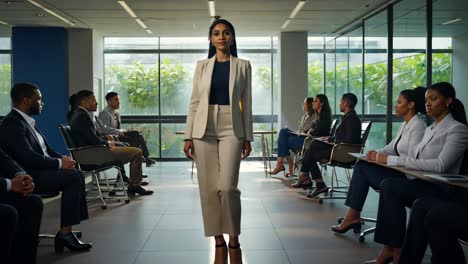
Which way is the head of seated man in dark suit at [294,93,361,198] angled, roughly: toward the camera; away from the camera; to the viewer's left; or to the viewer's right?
to the viewer's left

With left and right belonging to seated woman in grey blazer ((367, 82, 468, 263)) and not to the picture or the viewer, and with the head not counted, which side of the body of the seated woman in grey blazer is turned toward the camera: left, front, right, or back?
left

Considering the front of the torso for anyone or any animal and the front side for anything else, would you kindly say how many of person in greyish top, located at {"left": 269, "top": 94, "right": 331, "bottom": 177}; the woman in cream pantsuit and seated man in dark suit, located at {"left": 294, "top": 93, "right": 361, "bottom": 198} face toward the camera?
1

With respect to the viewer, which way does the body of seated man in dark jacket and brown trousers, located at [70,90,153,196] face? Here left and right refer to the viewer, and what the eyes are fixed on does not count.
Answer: facing to the right of the viewer

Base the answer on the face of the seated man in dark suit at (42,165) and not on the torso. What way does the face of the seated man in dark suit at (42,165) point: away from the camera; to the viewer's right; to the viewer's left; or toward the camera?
to the viewer's right

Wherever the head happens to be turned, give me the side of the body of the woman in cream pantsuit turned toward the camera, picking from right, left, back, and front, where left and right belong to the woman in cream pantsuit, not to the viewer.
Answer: front

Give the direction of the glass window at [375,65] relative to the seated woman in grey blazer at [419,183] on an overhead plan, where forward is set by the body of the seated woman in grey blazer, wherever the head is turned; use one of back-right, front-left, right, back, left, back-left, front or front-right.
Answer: right

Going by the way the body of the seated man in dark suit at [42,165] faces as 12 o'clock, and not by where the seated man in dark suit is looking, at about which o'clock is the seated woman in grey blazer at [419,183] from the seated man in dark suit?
The seated woman in grey blazer is roughly at 1 o'clock from the seated man in dark suit.

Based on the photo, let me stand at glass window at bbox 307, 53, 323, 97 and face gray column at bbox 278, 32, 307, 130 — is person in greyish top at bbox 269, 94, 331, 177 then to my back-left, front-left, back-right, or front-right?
front-left

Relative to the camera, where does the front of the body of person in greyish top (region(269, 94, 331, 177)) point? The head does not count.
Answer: to the viewer's left

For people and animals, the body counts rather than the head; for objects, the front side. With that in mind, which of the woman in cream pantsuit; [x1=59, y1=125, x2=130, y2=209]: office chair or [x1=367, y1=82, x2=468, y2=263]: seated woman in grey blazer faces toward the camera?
the woman in cream pantsuit

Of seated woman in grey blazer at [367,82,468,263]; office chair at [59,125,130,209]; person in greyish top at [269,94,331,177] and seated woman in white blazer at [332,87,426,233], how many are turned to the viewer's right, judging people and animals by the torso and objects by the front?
1

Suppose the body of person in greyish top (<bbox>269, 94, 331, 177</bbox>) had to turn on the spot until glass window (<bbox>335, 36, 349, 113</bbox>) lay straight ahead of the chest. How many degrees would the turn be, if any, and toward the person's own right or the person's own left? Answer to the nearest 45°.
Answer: approximately 90° to the person's own right

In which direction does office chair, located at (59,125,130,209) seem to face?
to the viewer's right

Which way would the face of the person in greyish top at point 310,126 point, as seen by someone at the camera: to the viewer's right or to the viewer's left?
to the viewer's left

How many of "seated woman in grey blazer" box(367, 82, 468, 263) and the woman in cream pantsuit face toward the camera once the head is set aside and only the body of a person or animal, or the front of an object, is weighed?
1

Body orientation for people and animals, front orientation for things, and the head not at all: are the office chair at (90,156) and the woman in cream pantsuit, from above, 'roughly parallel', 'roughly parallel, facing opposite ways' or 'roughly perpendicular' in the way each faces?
roughly perpendicular

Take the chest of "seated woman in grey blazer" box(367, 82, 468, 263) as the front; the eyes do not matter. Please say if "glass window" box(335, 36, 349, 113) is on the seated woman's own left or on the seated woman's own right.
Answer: on the seated woman's own right
